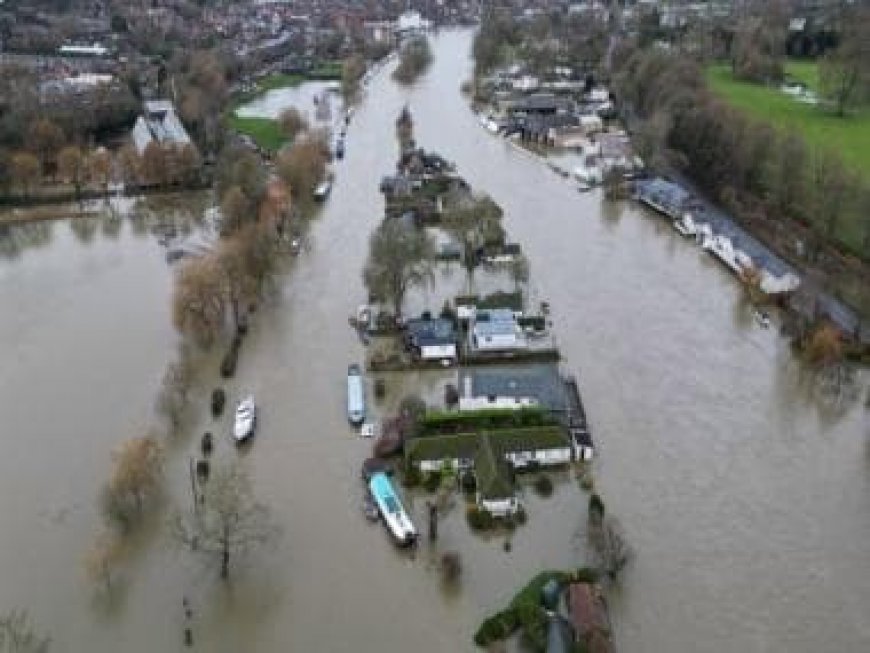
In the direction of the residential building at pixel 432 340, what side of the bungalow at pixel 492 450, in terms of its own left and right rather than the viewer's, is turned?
back

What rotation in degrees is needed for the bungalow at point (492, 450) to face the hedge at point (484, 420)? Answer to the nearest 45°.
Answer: approximately 180°

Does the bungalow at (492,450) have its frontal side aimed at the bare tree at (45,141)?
no

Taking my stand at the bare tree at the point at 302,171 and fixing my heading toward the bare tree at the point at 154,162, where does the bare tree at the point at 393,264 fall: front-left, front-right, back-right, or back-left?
back-left

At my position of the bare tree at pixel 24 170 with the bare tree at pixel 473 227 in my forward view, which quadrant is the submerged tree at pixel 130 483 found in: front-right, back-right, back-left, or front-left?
front-right

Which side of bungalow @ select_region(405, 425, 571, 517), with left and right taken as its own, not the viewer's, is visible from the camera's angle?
front

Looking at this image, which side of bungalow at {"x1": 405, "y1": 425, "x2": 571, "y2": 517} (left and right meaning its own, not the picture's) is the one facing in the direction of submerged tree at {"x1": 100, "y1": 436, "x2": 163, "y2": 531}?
right

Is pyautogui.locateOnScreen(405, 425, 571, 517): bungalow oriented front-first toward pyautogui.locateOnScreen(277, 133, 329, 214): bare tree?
no
